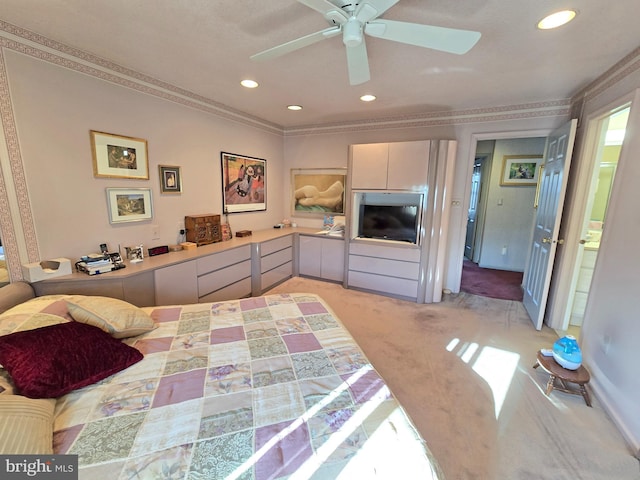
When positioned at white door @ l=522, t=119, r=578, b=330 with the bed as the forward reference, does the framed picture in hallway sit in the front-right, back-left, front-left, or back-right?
back-right

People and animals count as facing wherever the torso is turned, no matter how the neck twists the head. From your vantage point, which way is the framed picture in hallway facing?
toward the camera

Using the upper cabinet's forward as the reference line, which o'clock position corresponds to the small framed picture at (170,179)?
The small framed picture is roughly at 2 o'clock from the upper cabinet.

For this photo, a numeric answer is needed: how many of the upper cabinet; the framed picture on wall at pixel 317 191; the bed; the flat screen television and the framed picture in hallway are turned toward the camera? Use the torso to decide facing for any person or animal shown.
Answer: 4

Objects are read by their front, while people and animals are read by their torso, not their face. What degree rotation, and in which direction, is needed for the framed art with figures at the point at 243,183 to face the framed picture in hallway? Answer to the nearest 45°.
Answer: approximately 45° to its left

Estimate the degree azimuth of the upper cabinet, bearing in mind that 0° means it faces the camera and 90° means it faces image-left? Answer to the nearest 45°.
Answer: approximately 0°

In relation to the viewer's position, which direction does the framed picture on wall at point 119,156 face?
facing the viewer and to the right of the viewer

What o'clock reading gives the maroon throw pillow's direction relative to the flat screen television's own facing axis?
The maroon throw pillow is roughly at 1 o'clock from the flat screen television.

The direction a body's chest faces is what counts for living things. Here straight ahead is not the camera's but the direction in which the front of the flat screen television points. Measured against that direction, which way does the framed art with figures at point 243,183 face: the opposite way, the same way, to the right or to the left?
to the left

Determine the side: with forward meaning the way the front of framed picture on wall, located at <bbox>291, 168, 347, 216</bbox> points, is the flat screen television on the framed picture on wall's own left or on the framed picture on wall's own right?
on the framed picture on wall's own left

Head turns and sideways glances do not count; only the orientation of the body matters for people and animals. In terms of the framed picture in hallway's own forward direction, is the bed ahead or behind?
ahead

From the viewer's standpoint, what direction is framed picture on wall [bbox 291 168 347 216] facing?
toward the camera

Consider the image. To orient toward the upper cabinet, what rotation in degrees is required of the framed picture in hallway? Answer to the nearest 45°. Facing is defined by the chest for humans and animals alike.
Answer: approximately 45° to its right
